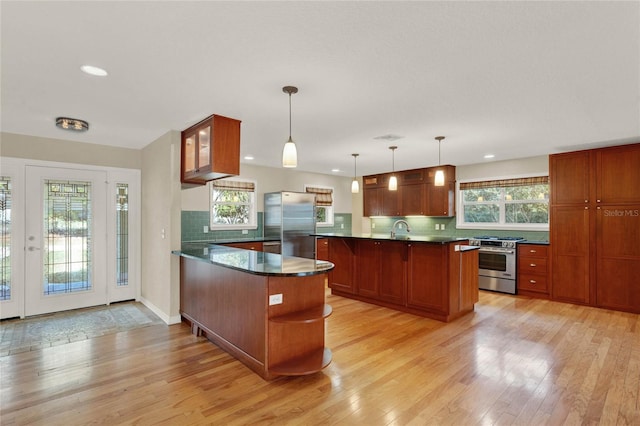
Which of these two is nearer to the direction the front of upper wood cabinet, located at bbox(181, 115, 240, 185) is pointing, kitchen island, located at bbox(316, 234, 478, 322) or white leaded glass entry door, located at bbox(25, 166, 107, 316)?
the white leaded glass entry door

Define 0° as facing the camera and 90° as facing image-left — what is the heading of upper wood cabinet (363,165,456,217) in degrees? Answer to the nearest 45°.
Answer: approximately 45°

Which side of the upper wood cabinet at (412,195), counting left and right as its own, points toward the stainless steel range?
left

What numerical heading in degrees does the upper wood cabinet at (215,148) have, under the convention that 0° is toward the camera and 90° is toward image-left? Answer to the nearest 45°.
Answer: approximately 45°

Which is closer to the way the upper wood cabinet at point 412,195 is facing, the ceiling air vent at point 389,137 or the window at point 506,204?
the ceiling air vent

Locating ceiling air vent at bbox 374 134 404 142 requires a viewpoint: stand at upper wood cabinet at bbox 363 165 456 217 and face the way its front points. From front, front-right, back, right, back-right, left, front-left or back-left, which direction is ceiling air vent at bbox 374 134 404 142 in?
front-left

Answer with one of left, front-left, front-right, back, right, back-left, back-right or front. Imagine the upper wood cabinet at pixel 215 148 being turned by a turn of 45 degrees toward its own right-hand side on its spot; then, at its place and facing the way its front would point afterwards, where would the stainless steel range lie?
back

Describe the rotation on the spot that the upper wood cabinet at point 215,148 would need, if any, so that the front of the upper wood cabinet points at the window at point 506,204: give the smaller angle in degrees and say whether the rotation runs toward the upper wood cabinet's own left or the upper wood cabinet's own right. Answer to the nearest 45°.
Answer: approximately 135° to the upper wood cabinet's own left

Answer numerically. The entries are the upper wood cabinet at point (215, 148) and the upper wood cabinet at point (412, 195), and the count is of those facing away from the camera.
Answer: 0

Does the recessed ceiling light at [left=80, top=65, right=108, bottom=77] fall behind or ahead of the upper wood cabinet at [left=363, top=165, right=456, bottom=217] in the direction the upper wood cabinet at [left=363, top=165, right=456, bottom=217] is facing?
ahead
